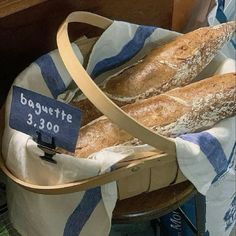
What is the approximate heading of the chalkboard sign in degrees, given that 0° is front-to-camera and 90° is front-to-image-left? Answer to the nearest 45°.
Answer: approximately 45°
